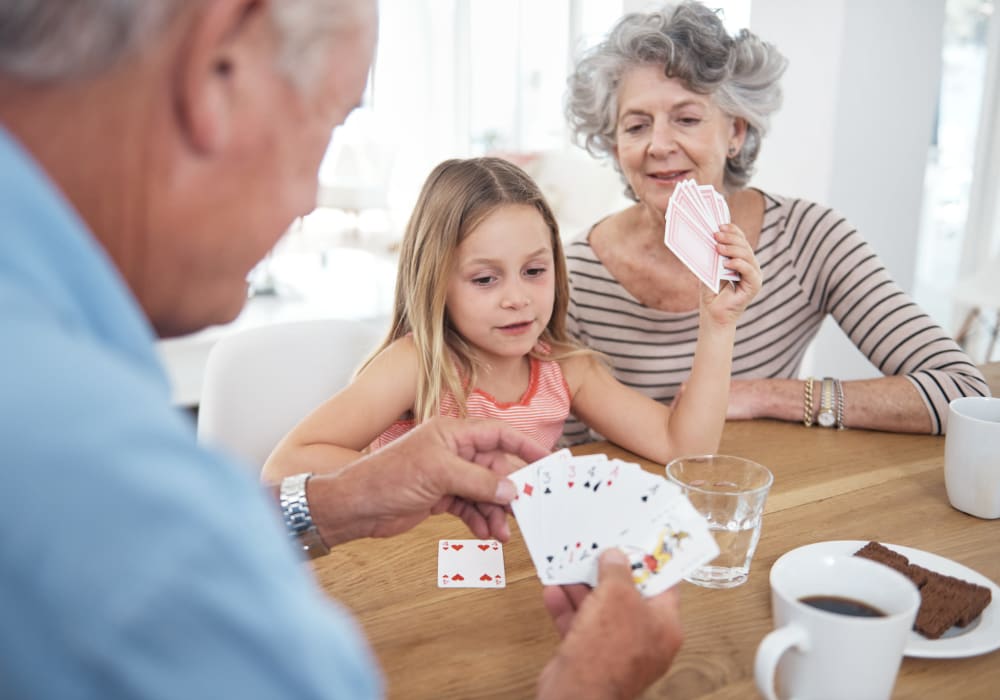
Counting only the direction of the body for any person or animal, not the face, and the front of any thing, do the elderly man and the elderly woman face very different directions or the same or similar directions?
very different directions

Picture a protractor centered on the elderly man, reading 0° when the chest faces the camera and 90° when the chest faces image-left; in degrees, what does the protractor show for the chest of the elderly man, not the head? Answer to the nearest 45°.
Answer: approximately 225°

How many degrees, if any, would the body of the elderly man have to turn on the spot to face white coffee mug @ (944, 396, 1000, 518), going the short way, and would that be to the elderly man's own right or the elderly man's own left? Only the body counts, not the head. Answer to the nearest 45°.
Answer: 0° — they already face it

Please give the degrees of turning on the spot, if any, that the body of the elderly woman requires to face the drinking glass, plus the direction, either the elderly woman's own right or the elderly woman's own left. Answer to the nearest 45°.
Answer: approximately 45° to the elderly woman's own left

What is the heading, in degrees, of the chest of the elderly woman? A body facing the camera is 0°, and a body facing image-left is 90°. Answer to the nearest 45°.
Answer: approximately 45°

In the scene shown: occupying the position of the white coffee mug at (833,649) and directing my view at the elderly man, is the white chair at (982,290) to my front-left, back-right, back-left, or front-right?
back-right

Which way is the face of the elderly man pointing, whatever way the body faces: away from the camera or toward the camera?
away from the camera

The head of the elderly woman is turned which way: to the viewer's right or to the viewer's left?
to the viewer's left
